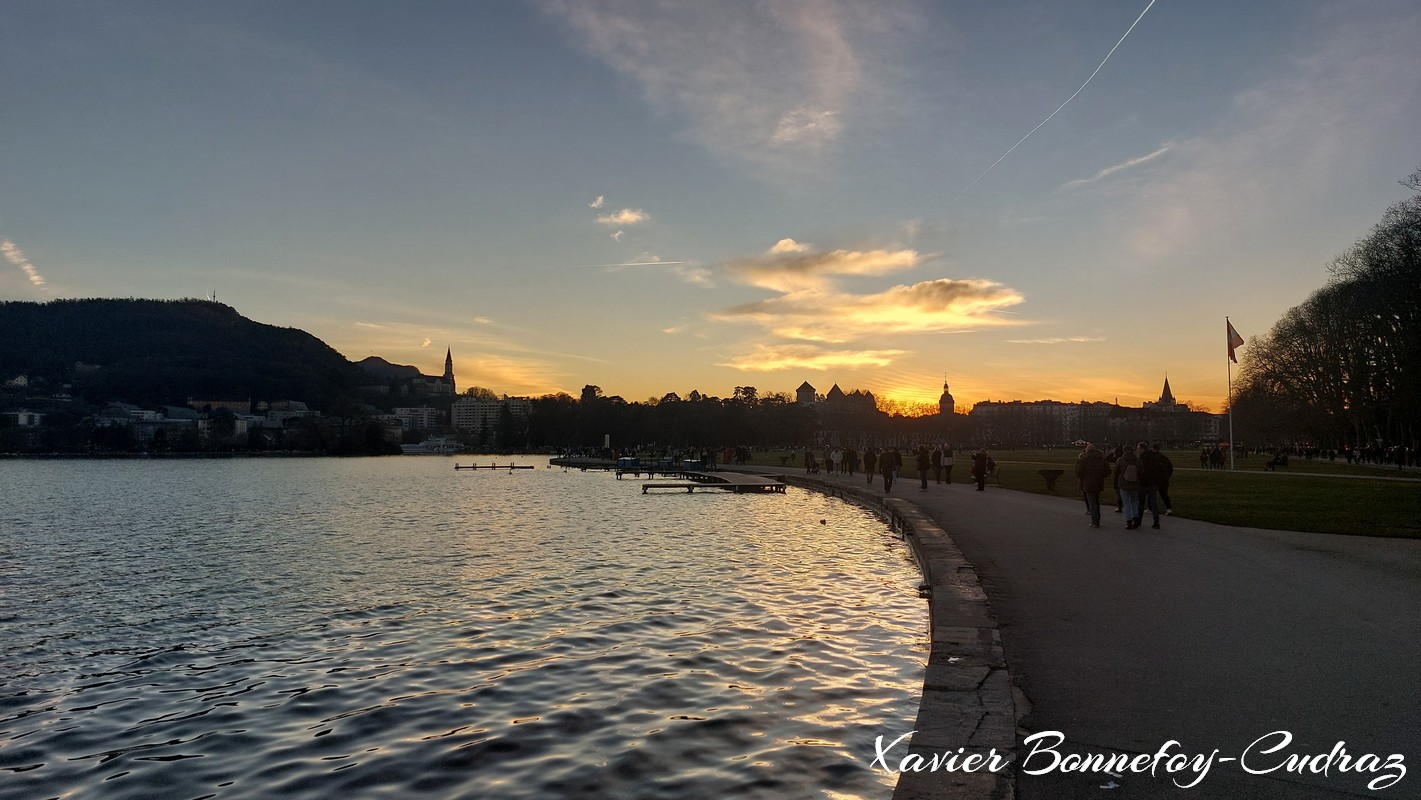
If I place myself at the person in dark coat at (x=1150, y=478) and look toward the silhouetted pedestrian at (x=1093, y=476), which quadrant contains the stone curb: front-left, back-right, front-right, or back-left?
front-left

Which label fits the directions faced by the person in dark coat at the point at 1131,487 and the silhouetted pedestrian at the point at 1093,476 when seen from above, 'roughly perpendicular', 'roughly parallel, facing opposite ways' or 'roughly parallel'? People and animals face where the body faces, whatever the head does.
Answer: roughly parallel

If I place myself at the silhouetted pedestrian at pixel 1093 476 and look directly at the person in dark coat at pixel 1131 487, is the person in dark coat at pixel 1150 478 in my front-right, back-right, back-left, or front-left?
front-left
